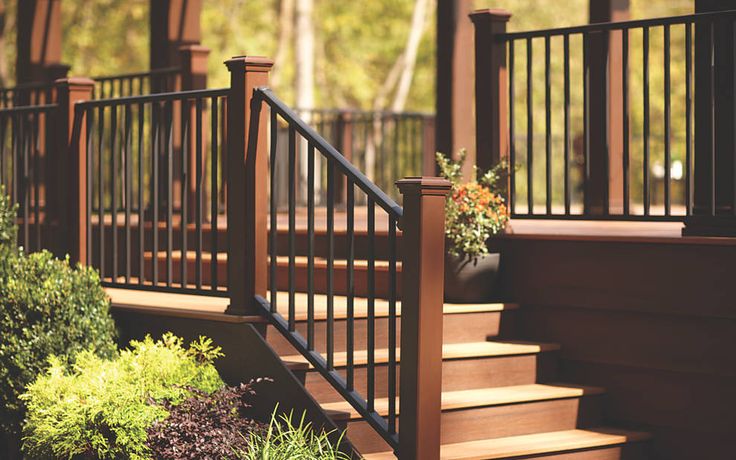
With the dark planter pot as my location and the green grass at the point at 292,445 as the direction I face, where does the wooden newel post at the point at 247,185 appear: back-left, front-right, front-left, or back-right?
front-right

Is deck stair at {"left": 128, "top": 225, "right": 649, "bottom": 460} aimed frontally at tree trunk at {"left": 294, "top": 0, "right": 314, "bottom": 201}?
no

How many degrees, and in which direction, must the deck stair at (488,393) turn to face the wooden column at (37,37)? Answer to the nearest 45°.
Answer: approximately 180°

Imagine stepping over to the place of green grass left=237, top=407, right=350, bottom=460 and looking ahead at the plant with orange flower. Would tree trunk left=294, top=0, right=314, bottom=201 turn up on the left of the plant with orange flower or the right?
left

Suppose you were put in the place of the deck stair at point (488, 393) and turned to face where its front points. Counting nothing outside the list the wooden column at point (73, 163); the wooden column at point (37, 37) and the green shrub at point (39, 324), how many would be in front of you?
0

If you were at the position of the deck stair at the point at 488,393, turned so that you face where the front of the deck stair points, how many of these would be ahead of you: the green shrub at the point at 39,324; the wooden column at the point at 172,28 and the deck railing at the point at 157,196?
0

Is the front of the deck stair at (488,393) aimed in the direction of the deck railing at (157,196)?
no

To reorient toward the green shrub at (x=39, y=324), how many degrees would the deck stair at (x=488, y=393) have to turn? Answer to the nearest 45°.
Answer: approximately 135° to its right

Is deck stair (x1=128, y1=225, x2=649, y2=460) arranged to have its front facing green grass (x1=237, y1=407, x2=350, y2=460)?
no

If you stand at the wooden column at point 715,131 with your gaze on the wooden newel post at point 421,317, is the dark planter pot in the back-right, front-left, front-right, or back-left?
front-right

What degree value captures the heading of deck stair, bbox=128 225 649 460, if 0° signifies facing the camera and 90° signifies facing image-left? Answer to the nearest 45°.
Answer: approximately 315°

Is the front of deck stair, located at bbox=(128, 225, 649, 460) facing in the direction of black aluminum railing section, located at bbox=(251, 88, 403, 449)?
no
